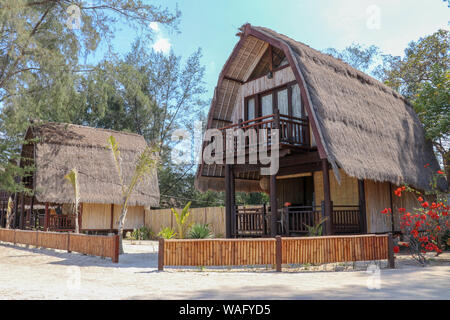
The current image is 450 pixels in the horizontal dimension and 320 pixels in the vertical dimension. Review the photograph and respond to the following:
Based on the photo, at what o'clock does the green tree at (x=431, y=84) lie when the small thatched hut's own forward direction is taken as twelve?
The green tree is roughly at 7 o'clock from the small thatched hut.

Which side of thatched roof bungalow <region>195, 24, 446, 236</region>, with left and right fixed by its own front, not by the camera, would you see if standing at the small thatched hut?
right

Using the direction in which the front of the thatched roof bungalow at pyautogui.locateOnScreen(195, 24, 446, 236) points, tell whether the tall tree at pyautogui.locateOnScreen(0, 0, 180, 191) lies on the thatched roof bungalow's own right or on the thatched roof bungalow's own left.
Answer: on the thatched roof bungalow's own right

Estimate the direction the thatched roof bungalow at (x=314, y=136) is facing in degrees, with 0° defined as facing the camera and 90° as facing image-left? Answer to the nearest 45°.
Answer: approximately 45°

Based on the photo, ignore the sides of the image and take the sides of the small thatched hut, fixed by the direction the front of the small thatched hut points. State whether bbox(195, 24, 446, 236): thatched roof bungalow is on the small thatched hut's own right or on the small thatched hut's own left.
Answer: on the small thatched hut's own left
